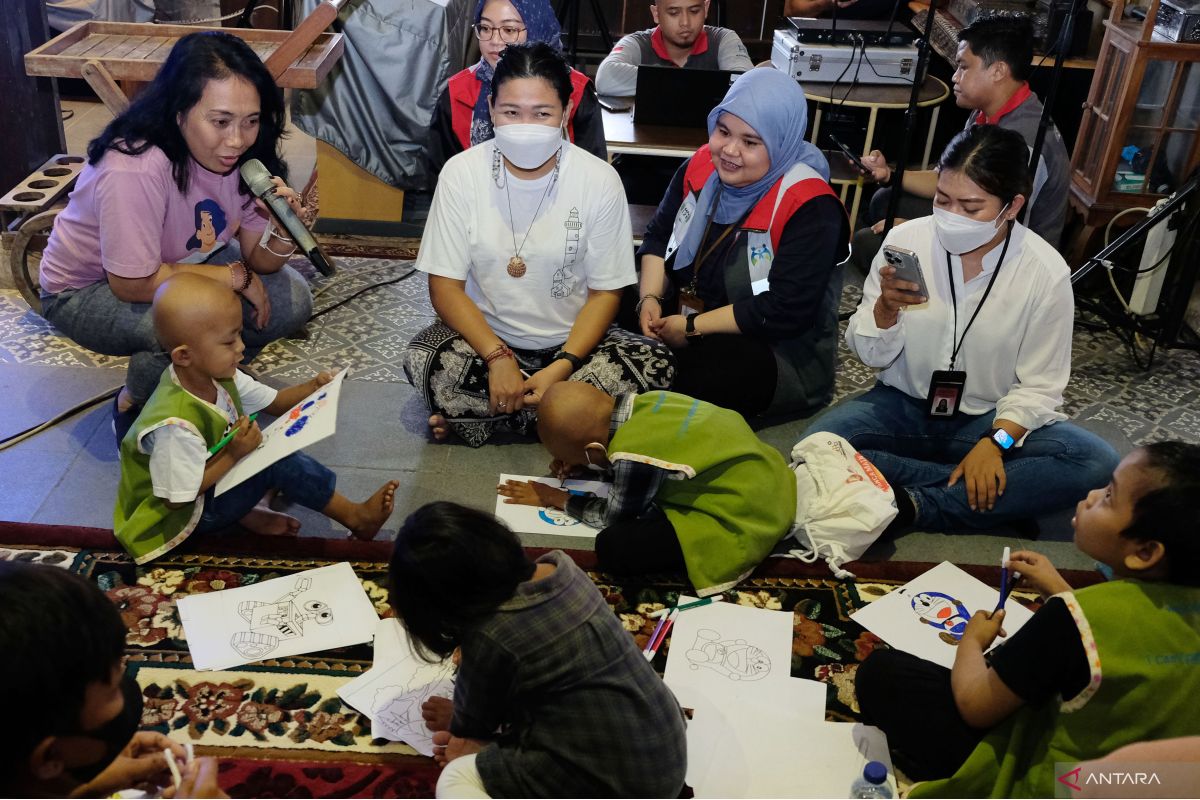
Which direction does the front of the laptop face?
away from the camera

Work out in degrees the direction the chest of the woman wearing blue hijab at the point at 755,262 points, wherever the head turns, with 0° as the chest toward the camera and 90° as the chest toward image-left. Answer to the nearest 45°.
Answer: approximately 45°

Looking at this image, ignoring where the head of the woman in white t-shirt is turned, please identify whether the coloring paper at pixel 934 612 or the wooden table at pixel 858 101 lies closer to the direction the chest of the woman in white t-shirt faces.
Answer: the coloring paper

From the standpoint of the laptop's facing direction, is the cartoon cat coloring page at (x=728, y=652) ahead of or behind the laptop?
behind

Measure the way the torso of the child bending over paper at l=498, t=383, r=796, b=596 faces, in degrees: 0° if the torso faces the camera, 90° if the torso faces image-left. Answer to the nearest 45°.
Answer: approximately 90°

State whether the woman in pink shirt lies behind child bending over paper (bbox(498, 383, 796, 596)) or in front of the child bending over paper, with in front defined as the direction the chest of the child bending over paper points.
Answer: in front

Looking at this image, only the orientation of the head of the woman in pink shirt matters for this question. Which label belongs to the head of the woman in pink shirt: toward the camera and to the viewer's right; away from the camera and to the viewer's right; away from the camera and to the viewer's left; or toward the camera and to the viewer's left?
toward the camera and to the viewer's right

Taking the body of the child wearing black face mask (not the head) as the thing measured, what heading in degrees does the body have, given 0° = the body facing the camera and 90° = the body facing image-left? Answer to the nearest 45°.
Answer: approximately 270°

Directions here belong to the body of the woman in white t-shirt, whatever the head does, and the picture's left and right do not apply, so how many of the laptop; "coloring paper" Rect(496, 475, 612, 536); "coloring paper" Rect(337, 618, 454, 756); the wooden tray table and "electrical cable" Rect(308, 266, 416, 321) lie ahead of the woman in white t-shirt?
2

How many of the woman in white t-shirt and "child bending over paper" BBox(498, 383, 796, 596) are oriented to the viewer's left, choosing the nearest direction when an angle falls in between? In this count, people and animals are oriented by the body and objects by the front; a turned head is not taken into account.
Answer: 1

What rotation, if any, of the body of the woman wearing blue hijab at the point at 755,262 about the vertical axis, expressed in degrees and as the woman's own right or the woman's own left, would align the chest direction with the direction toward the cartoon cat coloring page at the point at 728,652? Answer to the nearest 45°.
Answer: approximately 45° to the woman's own left

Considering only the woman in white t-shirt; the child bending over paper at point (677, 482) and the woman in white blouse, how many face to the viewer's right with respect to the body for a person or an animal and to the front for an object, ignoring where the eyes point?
0

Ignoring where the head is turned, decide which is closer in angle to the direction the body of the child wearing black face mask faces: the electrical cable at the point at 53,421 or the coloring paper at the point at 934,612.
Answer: the coloring paper

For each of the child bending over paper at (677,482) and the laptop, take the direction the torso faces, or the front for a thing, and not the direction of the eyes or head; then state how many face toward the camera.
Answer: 0

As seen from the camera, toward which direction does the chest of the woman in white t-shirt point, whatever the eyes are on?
toward the camera

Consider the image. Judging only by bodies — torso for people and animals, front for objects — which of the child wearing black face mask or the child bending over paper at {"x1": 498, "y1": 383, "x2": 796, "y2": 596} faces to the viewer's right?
the child wearing black face mask

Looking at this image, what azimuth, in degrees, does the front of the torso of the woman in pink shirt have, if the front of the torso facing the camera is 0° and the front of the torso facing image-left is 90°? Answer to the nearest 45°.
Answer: approximately 315°

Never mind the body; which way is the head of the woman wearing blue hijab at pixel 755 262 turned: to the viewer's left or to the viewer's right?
to the viewer's left
